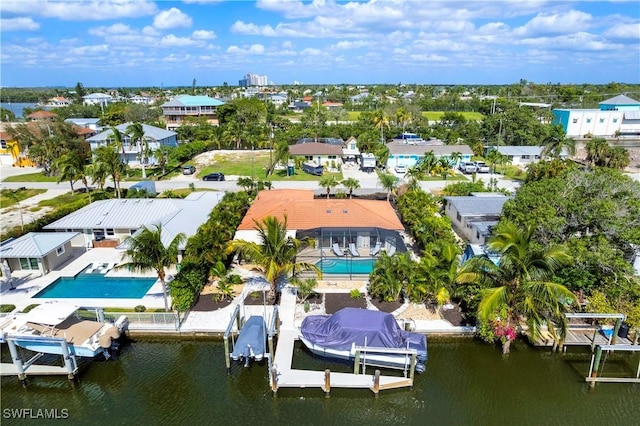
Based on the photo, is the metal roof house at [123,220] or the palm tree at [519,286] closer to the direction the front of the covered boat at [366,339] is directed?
the metal roof house

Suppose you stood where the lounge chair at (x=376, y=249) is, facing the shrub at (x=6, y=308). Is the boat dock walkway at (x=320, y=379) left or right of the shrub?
left

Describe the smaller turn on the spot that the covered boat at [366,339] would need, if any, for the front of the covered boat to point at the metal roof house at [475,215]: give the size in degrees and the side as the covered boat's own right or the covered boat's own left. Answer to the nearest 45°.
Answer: approximately 135° to the covered boat's own right

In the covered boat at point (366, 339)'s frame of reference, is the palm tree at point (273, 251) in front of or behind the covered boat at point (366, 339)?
in front

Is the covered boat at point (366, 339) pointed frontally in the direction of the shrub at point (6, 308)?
yes

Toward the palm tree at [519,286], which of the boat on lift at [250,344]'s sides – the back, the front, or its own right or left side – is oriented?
right

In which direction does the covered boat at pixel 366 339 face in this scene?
to the viewer's left

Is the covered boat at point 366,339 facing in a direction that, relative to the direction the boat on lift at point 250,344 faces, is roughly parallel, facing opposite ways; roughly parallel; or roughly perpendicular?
roughly perpendicular

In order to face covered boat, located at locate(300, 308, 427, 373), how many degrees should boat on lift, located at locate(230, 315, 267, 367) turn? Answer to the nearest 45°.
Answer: approximately 90° to its right

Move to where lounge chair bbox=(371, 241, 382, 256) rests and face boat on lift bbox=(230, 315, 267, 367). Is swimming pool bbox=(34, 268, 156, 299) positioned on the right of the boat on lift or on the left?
right

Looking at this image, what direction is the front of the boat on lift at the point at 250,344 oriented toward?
away from the camera

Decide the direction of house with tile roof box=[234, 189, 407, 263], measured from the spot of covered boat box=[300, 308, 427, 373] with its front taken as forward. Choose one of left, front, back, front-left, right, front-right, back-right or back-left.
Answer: right

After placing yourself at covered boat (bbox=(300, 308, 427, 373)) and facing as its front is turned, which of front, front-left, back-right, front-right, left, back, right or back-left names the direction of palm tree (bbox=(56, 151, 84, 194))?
front-right

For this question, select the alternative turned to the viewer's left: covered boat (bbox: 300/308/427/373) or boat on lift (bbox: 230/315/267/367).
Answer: the covered boat
